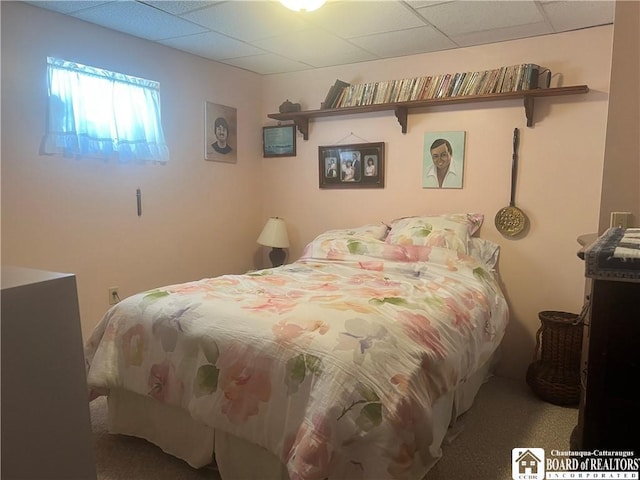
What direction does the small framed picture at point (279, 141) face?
toward the camera

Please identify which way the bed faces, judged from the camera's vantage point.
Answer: facing the viewer and to the left of the viewer

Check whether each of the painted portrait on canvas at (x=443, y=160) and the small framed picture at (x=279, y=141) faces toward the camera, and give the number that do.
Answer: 2

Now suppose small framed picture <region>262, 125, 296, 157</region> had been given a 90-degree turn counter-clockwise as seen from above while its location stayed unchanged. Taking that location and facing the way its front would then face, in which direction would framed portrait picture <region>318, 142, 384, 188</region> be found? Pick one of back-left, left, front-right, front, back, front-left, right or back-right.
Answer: front-right

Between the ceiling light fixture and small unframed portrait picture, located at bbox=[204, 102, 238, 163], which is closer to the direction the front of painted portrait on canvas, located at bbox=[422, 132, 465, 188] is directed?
the ceiling light fixture

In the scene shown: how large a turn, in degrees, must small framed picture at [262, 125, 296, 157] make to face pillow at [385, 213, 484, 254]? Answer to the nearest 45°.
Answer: approximately 45° to its left

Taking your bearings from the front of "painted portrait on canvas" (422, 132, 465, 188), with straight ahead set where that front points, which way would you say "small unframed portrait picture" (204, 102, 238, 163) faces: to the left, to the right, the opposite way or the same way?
to the left

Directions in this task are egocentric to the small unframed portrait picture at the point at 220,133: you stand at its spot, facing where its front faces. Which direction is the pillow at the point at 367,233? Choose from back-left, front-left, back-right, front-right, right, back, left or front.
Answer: front

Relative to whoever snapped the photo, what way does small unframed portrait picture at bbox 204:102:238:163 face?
facing the viewer and to the right of the viewer

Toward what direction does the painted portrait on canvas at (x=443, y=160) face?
toward the camera

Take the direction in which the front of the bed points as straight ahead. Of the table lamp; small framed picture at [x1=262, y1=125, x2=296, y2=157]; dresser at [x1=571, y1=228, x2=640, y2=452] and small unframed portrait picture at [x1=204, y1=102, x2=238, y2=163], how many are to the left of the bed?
1

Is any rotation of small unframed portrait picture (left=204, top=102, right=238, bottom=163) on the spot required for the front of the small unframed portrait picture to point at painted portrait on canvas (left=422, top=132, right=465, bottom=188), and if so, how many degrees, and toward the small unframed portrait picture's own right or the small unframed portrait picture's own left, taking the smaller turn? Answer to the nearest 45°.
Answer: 0° — it already faces it

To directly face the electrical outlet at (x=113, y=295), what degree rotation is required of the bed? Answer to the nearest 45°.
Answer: approximately 90° to its right

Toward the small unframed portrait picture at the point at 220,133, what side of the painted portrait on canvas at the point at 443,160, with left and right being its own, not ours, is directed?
right

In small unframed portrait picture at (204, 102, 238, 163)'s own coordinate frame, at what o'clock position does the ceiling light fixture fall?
The ceiling light fixture is roughly at 1 o'clock from the small unframed portrait picture.

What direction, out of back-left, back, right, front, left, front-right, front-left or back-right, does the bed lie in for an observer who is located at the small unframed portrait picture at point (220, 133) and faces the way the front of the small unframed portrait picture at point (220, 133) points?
front-right
